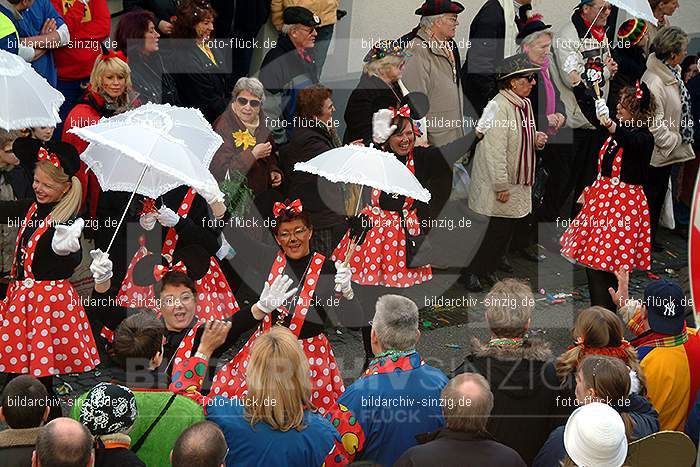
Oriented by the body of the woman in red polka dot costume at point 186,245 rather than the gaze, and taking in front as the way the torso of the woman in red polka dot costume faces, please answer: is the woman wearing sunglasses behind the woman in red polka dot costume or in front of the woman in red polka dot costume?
behind

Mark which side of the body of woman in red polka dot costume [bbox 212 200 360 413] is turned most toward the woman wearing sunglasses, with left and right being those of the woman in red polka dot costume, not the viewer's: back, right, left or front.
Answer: back

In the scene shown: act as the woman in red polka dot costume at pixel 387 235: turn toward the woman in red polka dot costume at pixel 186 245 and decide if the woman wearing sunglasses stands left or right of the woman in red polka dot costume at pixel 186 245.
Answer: right

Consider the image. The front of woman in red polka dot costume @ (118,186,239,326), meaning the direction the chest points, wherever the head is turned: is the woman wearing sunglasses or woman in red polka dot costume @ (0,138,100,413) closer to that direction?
the woman in red polka dot costume

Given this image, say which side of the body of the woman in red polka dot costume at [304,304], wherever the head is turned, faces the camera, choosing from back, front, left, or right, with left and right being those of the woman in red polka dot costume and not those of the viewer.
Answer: front

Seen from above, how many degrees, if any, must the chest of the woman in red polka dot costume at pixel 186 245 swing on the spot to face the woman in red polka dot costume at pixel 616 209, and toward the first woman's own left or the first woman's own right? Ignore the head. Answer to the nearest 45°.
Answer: approximately 135° to the first woman's own left

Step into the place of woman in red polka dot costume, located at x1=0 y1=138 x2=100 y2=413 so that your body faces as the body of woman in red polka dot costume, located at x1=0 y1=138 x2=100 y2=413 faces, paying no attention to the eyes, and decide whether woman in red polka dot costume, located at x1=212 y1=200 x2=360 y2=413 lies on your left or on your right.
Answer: on your left

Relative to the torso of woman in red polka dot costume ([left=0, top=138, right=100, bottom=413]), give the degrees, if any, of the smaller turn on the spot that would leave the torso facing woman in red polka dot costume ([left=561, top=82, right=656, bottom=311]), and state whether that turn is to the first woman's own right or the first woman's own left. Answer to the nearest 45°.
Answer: approximately 135° to the first woman's own left

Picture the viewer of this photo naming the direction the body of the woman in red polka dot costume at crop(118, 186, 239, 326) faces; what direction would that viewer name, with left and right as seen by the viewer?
facing the viewer and to the left of the viewer

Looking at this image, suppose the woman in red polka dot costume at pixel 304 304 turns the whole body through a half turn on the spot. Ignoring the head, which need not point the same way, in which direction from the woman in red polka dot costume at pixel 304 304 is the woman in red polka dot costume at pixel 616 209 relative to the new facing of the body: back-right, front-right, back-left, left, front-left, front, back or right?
front-right

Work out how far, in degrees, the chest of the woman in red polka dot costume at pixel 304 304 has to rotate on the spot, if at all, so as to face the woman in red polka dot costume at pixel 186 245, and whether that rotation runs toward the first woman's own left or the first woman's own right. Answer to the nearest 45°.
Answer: approximately 135° to the first woman's own right

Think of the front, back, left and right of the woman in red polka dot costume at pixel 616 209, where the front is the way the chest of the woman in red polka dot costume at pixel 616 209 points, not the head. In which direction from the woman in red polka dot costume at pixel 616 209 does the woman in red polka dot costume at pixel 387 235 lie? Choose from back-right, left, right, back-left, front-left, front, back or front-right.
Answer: front-left
